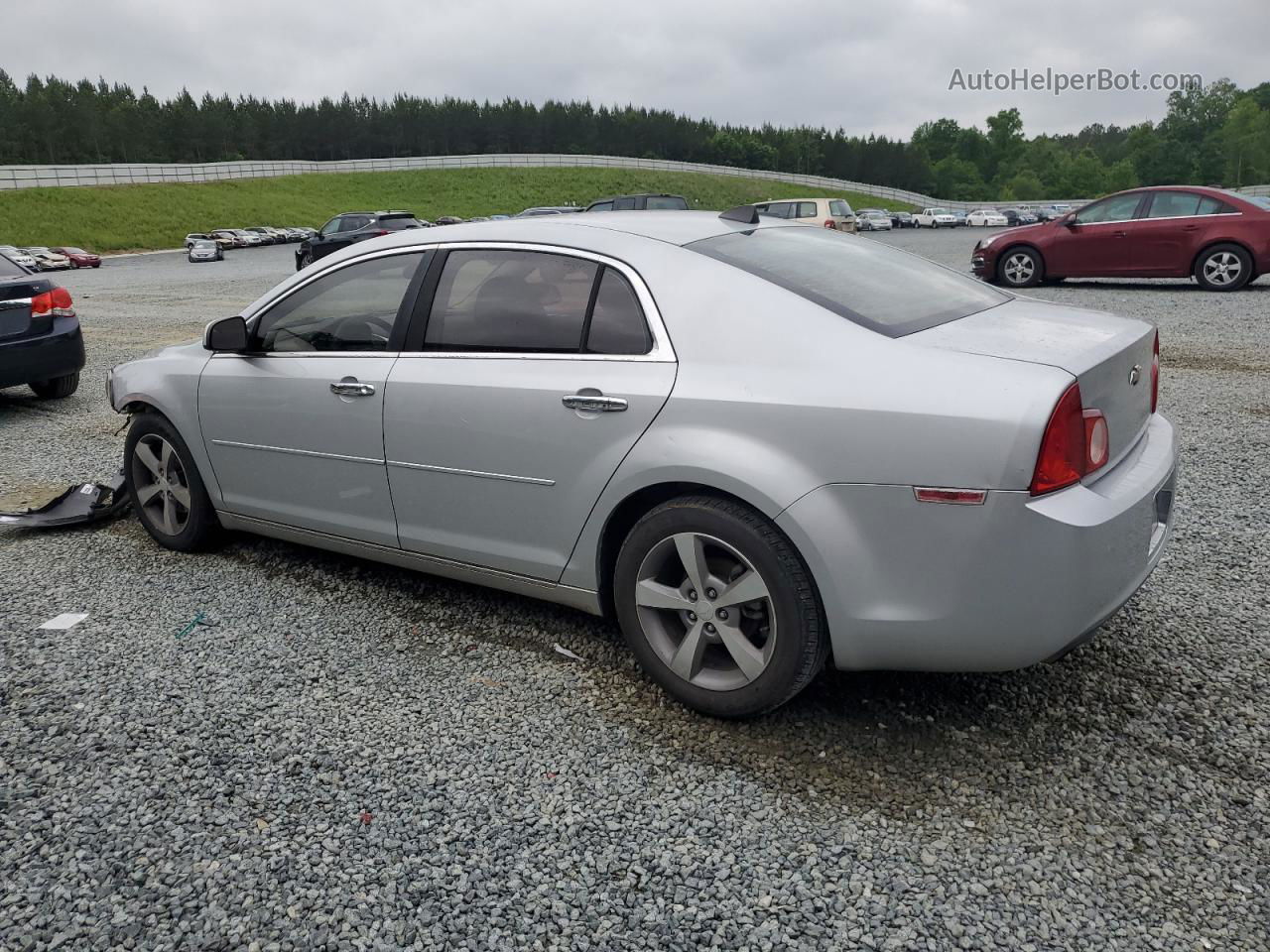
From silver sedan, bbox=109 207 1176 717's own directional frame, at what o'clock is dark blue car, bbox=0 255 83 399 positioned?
The dark blue car is roughly at 12 o'clock from the silver sedan.

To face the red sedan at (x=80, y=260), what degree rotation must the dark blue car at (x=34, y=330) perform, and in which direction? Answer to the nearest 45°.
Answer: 0° — it already faces it

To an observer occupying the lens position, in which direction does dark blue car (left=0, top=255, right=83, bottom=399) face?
facing away from the viewer

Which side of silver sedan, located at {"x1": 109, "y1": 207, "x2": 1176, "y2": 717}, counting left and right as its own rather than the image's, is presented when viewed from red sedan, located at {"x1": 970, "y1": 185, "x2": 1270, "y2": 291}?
right

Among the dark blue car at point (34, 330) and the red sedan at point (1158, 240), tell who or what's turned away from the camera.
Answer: the dark blue car

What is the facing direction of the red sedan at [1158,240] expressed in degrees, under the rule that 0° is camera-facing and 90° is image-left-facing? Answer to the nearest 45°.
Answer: approximately 90°

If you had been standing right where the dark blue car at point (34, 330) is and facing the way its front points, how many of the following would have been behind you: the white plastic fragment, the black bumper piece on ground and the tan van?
2

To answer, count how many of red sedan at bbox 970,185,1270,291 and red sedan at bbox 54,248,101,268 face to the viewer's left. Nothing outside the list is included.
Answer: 1

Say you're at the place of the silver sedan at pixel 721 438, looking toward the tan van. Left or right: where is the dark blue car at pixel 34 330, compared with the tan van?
left

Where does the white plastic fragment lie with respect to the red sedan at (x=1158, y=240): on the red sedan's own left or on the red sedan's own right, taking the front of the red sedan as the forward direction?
on the red sedan's own left
